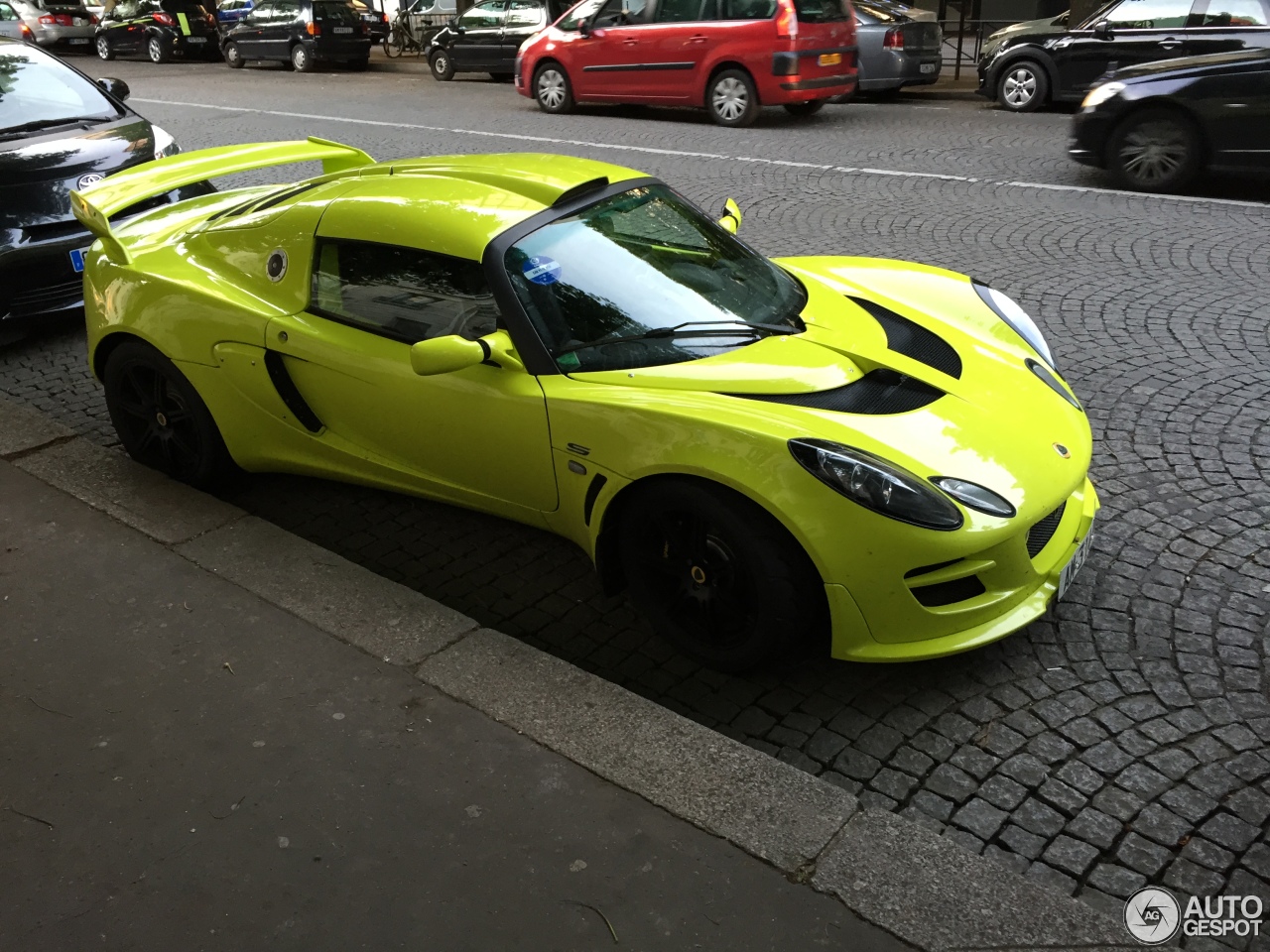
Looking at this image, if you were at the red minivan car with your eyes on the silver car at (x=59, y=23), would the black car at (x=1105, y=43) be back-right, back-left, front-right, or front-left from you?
back-right

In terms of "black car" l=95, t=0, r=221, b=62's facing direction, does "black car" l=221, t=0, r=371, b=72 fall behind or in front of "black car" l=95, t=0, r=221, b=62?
behind

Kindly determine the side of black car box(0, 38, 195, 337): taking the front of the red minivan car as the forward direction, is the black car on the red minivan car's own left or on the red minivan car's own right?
on the red minivan car's own left

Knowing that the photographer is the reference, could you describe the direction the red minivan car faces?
facing away from the viewer and to the left of the viewer

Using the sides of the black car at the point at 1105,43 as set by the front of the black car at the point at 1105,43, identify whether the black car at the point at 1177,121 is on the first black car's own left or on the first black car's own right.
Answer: on the first black car's own left

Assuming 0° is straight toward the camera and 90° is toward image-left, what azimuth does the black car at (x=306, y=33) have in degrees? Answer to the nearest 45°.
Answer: approximately 135°

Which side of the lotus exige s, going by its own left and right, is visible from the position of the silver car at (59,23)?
back

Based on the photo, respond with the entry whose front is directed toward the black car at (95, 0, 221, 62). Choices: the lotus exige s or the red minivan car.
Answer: the red minivan car

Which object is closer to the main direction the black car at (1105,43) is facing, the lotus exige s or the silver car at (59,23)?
the silver car

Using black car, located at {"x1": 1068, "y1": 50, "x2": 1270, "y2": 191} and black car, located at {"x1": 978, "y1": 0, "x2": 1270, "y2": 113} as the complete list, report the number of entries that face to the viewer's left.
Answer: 2

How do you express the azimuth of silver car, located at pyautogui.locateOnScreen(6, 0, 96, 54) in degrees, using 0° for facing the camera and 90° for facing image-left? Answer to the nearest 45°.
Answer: approximately 135°

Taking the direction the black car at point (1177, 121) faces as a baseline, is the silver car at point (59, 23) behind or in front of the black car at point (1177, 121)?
in front

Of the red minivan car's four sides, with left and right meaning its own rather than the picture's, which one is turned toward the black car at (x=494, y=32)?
front

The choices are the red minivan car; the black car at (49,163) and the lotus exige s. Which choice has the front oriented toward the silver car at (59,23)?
the red minivan car

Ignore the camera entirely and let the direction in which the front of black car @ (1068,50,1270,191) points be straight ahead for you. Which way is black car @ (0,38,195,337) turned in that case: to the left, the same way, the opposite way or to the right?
the opposite way

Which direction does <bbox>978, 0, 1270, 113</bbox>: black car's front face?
to the viewer's left

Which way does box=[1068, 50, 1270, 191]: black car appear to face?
to the viewer's left

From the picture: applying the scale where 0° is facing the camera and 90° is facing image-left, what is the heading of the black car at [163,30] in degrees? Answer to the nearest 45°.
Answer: approximately 135°
